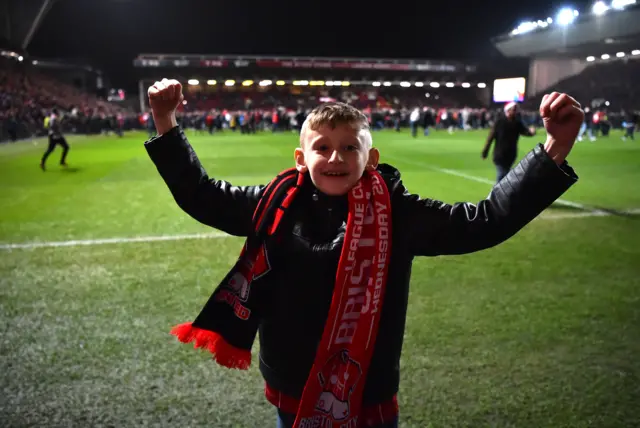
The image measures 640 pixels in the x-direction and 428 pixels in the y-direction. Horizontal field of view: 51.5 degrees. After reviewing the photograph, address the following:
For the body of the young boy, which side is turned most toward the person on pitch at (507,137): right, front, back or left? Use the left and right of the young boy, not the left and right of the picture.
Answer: back

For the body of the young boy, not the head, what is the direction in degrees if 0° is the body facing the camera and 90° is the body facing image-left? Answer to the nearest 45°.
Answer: approximately 0°
